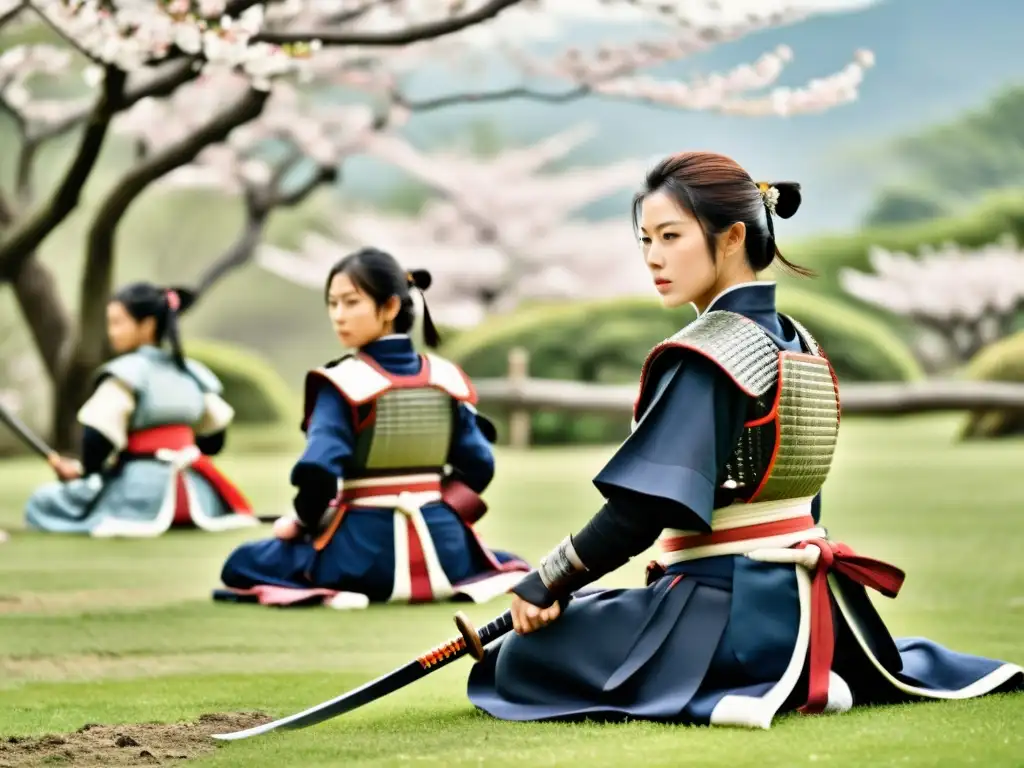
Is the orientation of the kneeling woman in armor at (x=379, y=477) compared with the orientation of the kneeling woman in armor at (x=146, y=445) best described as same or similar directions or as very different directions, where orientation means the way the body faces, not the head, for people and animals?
same or similar directions

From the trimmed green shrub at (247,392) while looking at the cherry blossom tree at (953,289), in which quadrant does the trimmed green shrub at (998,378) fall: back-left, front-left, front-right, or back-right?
front-right

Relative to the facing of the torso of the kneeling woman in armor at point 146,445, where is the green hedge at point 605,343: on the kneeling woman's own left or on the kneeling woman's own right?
on the kneeling woman's own right

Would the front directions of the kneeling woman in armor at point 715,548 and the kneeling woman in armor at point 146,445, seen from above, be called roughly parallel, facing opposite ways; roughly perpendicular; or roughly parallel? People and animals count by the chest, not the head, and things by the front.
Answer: roughly parallel

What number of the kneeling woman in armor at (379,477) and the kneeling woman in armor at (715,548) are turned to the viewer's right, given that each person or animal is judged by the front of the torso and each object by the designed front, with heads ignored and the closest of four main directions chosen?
0

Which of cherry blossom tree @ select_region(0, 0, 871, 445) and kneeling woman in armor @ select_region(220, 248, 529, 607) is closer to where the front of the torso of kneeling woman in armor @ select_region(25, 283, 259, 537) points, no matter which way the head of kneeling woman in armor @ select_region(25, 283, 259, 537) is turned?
the cherry blossom tree

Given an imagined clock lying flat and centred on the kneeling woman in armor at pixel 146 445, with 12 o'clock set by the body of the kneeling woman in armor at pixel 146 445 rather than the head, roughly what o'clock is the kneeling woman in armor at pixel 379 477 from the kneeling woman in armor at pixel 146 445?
the kneeling woman in armor at pixel 379 477 is roughly at 7 o'clock from the kneeling woman in armor at pixel 146 445.

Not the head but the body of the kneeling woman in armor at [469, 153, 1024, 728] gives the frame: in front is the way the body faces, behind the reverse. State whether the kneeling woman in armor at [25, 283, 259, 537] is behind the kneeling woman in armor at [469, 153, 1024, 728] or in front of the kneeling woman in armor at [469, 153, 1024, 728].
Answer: in front
